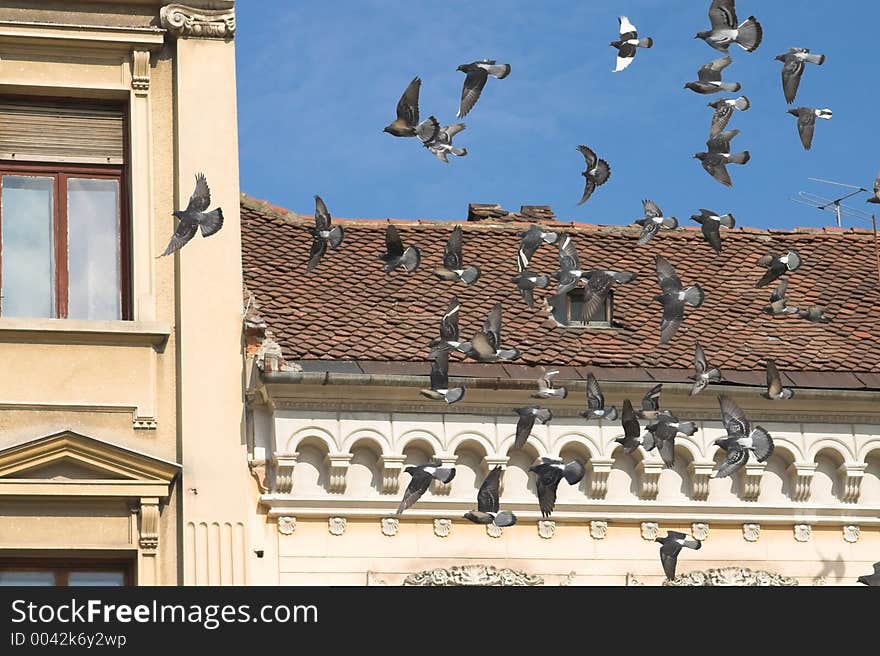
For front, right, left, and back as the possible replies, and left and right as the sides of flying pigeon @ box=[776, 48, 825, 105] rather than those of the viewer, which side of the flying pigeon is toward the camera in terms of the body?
left

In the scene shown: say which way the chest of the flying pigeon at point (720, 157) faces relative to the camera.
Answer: to the viewer's left

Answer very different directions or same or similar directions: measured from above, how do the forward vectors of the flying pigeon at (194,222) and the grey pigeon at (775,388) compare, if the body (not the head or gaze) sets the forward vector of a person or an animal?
same or similar directions

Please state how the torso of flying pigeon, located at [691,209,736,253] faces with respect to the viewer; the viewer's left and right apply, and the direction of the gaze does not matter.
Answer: facing to the left of the viewer

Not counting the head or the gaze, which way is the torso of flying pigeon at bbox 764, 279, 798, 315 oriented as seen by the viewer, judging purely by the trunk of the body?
to the viewer's left
